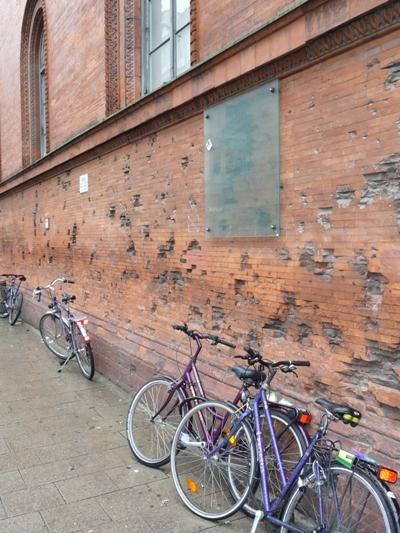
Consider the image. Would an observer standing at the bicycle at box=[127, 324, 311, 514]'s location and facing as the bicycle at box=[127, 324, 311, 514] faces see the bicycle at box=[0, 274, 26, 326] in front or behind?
in front

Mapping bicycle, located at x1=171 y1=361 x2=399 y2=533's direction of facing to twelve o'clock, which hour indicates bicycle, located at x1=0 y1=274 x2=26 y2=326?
bicycle, located at x1=0 y1=274 x2=26 y2=326 is roughly at 12 o'clock from bicycle, located at x1=171 y1=361 x2=399 y2=533.

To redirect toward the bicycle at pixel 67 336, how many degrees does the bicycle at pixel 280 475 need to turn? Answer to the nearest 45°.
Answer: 0° — it already faces it

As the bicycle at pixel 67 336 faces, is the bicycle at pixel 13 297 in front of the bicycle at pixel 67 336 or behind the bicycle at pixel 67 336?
in front

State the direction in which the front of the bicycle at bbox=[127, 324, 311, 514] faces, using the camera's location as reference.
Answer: facing away from the viewer and to the left of the viewer

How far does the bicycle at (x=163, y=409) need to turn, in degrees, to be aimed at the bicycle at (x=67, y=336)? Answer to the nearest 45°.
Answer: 0° — it already faces it

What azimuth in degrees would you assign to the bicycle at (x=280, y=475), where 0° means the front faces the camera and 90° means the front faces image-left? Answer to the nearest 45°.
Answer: approximately 135°

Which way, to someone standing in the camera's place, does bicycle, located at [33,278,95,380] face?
facing away from the viewer and to the left of the viewer

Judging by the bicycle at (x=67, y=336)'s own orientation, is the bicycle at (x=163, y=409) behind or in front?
behind

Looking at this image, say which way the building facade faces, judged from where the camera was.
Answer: facing the viewer and to the left of the viewer

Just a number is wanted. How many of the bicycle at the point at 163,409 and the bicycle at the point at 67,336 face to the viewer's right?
0

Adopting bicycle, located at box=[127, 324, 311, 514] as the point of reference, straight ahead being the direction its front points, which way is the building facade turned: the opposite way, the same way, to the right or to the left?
to the left

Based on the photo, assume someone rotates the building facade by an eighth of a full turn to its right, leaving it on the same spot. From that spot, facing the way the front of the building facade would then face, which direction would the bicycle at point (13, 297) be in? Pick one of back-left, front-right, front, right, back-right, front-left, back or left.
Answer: front-right

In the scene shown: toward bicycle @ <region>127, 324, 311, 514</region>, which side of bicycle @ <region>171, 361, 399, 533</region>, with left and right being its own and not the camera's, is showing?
front

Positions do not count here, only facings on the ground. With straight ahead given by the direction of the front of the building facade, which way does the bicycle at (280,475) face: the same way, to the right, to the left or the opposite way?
to the right

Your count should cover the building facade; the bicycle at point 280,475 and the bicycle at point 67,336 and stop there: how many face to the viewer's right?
0

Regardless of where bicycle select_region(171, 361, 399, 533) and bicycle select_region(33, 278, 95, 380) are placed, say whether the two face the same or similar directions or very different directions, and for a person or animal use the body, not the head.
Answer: same or similar directions

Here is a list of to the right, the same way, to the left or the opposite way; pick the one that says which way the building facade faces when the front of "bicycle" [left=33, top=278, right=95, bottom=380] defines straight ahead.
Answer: to the left

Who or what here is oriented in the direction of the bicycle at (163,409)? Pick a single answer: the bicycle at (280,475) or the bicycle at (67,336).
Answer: the bicycle at (280,475)

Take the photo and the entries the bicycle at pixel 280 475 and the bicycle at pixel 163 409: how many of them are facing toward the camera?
0
